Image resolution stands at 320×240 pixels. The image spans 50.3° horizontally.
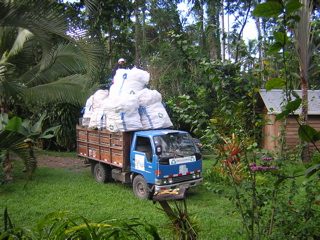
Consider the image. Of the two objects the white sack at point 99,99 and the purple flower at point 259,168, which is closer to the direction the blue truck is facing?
the purple flower

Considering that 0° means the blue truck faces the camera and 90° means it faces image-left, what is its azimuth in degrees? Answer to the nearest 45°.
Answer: approximately 315°
